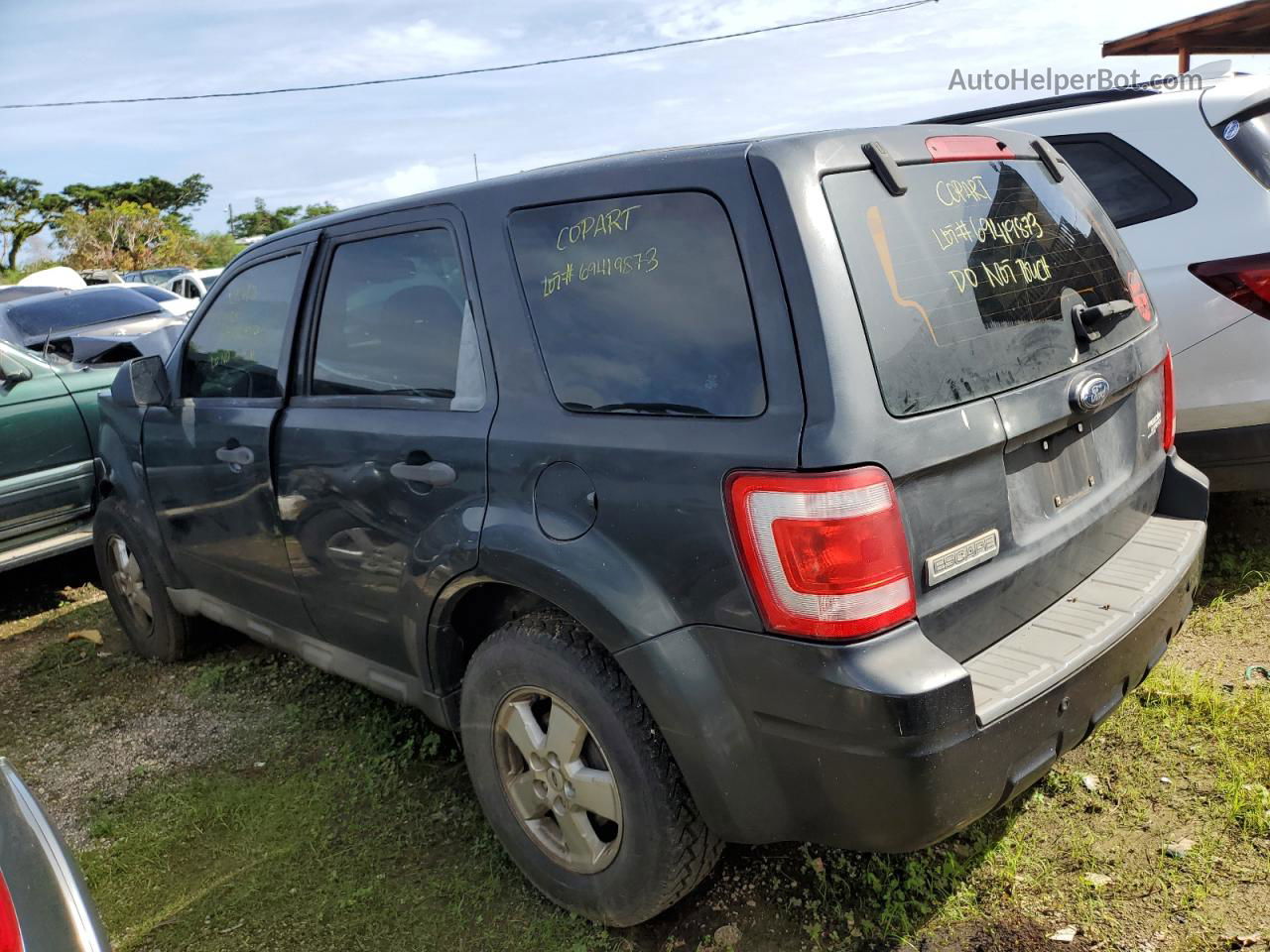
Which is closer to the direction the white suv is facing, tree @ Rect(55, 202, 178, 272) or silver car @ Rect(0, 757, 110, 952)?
the tree

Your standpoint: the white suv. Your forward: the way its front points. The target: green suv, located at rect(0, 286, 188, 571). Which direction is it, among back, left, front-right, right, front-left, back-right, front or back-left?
front-left

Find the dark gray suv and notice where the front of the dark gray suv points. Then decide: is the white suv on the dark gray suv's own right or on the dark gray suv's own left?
on the dark gray suv's own right

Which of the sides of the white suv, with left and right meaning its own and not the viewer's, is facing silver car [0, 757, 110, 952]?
left

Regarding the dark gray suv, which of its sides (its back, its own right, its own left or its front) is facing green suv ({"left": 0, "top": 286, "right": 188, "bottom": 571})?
front

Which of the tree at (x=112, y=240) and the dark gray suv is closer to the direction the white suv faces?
the tree

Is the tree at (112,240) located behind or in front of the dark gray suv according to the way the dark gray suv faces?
in front

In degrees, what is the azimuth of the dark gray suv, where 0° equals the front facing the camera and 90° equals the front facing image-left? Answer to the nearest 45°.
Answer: approximately 135°

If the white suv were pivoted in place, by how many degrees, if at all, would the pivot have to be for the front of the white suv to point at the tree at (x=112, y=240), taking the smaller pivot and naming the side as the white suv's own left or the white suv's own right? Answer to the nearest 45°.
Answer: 0° — it already faces it

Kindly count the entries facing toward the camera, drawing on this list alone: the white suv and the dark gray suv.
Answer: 0

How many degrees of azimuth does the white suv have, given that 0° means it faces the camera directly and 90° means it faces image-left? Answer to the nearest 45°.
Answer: approximately 135°

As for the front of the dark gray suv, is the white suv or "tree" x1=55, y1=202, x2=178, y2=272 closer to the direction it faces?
the tree

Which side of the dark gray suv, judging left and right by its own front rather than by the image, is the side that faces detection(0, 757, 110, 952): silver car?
left
